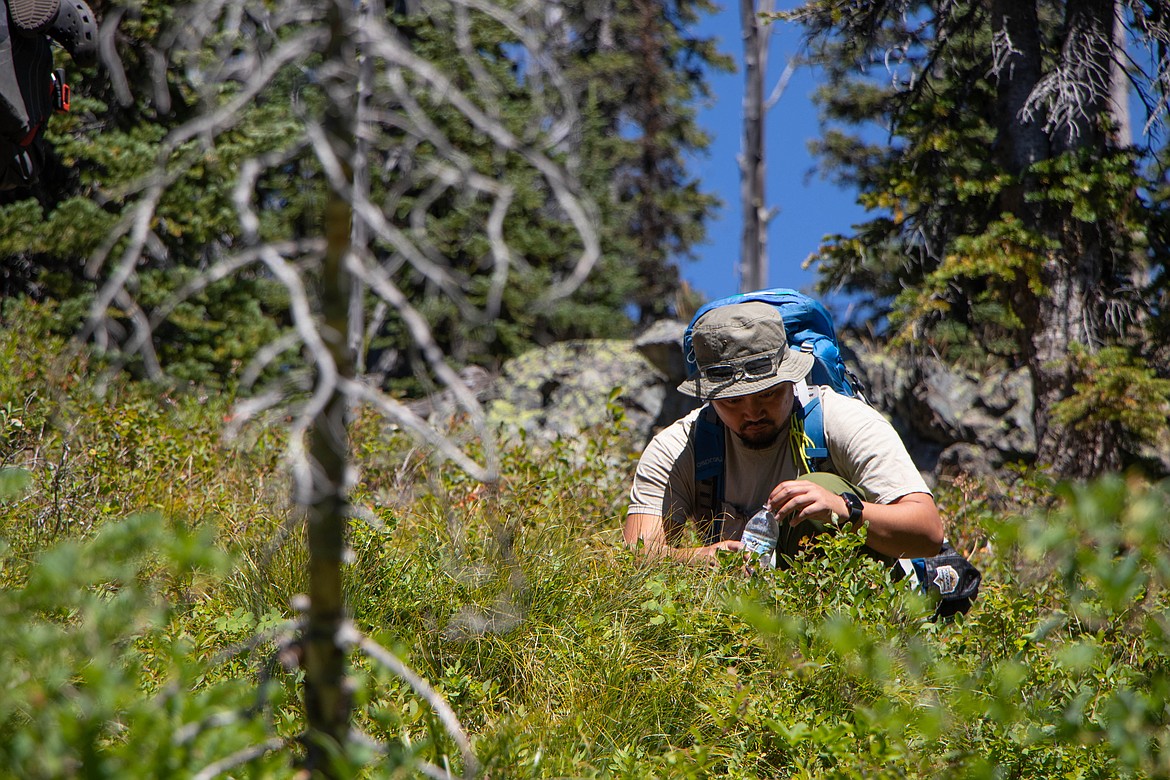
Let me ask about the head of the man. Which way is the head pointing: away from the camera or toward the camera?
toward the camera

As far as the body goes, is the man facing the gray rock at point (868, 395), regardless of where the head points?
no

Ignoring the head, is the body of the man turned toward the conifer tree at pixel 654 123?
no

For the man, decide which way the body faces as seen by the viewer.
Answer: toward the camera

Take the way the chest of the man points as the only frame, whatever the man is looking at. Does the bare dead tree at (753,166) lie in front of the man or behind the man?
behind

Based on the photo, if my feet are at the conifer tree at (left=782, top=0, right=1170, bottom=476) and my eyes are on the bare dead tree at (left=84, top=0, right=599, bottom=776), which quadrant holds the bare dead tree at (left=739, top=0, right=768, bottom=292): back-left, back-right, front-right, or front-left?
back-right

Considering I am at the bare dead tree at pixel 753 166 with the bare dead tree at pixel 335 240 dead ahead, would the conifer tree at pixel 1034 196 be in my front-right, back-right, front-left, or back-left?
front-left
